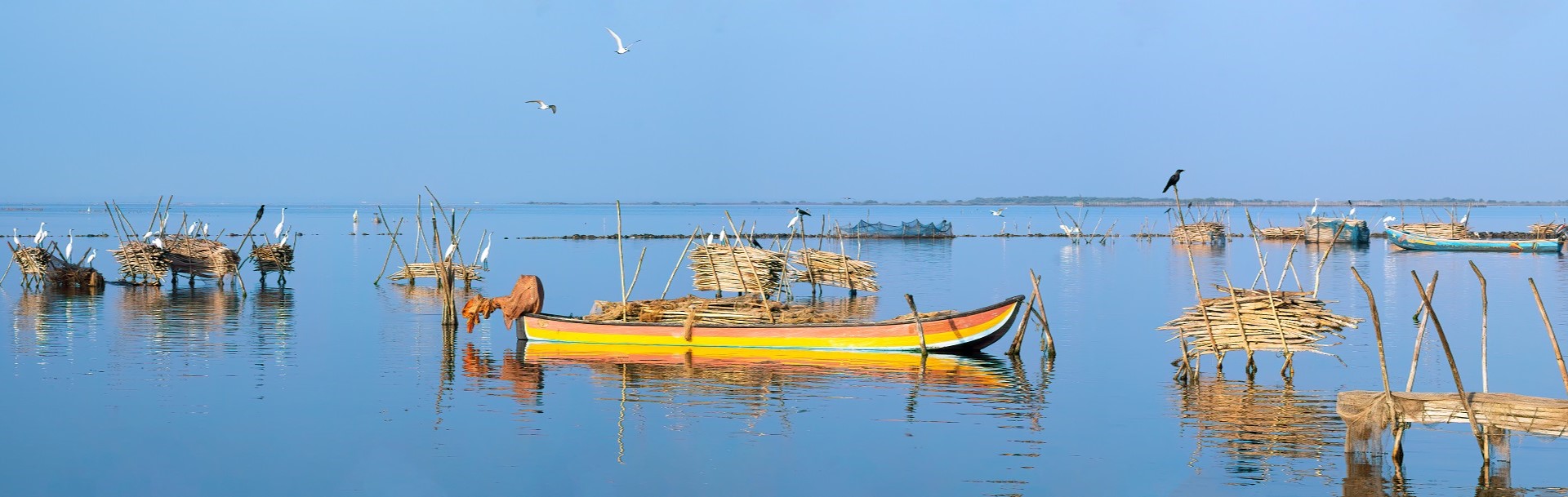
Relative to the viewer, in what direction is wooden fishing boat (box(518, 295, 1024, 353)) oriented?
to the viewer's right

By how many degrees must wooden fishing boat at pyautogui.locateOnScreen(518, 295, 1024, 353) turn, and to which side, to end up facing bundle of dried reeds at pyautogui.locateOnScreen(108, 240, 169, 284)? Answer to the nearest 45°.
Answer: approximately 135° to its left

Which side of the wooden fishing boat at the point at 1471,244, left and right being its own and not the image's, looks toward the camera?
left

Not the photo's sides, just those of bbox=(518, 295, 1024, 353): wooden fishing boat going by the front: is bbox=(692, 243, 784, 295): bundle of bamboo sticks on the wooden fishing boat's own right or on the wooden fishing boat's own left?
on the wooden fishing boat's own left

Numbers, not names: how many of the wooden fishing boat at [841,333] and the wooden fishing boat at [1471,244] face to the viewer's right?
1

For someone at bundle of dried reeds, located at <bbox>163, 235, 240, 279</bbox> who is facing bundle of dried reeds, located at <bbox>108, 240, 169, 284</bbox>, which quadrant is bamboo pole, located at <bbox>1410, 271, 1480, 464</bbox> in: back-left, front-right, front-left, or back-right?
back-left

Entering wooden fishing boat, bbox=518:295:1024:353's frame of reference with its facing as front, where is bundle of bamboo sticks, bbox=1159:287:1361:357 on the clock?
The bundle of bamboo sticks is roughly at 1 o'clock from the wooden fishing boat.

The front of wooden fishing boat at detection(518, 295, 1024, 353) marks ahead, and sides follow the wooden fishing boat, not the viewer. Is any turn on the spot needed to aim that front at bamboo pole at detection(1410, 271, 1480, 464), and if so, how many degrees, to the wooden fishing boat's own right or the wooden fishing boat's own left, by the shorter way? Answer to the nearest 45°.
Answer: approximately 45° to the wooden fishing boat's own right

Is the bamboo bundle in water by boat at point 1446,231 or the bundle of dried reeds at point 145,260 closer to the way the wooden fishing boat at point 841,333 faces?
the bamboo bundle in water by boat

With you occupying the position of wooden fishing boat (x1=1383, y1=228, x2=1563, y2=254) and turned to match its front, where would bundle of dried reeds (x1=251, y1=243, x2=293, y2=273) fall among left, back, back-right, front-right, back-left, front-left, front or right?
front-left

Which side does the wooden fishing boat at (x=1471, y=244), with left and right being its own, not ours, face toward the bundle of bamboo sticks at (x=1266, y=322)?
left

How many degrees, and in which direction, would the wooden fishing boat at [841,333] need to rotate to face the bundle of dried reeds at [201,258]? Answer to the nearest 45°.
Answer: approximately 135° to its left

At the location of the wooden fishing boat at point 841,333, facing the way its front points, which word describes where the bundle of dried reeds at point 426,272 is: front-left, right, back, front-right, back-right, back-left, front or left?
back-left

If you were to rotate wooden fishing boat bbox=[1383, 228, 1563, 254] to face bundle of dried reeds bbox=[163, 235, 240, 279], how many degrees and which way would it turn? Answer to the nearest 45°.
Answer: approximately 45° to its left
